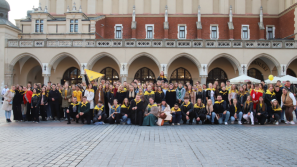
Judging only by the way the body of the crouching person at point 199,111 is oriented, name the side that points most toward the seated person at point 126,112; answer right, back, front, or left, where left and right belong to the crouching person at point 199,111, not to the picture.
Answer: right

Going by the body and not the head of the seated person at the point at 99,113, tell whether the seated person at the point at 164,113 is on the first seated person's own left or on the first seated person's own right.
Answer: on the first seated person's own left

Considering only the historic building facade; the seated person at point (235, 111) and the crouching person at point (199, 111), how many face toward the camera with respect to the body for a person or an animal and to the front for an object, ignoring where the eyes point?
3

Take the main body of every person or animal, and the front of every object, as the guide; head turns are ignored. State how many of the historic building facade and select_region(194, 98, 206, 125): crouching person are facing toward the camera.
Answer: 2

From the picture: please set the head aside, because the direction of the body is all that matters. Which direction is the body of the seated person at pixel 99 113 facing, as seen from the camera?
toward the camera

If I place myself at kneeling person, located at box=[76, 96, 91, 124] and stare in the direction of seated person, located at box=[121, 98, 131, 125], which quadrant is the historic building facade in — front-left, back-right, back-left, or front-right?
front-left

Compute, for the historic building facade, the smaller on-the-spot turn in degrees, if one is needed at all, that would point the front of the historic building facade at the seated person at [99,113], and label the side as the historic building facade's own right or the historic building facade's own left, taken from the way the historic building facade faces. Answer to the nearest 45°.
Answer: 0° — it already faces them

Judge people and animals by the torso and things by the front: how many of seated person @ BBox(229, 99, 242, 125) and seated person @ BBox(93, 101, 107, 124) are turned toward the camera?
2

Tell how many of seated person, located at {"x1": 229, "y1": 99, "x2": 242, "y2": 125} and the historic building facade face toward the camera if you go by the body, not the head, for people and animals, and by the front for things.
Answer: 2

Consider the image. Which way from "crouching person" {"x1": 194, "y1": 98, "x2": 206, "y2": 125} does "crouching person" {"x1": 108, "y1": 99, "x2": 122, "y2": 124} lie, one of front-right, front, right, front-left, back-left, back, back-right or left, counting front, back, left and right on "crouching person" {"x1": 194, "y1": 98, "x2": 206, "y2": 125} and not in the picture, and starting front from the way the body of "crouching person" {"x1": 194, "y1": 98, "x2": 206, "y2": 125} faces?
right

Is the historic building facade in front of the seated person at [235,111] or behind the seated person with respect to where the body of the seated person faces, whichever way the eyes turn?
behind

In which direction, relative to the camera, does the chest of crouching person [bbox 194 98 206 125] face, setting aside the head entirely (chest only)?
toward the camera

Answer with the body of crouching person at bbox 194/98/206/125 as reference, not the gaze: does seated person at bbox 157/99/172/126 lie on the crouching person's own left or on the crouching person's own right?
on the crouching person's own right

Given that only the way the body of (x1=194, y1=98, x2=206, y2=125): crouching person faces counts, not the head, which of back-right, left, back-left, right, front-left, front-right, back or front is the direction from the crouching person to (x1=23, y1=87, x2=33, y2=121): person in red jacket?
right

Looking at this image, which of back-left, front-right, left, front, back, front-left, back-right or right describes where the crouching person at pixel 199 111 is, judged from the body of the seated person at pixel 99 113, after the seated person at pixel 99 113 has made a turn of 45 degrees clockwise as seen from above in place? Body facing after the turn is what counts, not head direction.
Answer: back-left
